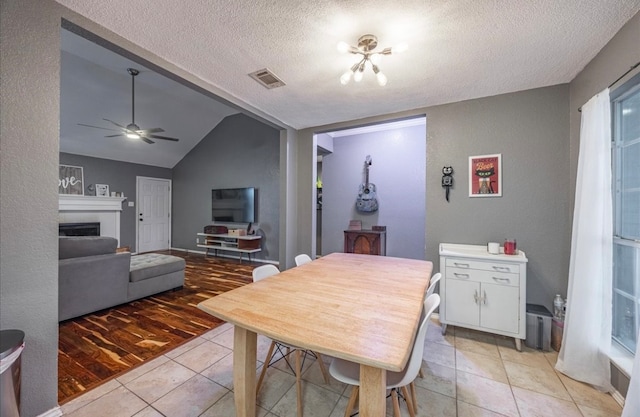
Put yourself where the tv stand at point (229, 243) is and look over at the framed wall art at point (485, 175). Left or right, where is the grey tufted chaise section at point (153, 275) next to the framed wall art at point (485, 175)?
right

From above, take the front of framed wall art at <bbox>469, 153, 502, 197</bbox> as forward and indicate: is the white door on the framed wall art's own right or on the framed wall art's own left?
on the framed wall art's own right

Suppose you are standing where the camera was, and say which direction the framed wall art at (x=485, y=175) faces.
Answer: facing the viewer

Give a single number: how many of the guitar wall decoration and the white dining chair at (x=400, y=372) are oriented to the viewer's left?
1

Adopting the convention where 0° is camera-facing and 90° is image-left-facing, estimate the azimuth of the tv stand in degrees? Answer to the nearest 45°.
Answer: approximately 45°

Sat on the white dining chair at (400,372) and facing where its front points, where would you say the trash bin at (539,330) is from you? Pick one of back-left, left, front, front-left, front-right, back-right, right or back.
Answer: back-right

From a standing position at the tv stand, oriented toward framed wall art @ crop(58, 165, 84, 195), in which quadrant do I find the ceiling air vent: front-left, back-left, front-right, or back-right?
back-left

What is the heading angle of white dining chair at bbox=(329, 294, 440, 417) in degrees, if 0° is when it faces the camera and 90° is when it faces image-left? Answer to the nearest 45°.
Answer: approximately 90°

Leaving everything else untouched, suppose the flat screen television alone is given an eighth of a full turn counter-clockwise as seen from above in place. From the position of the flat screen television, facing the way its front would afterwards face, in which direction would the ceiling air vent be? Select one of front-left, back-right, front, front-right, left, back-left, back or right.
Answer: front

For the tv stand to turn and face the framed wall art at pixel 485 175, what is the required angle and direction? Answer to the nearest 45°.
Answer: approximately 90° to its left

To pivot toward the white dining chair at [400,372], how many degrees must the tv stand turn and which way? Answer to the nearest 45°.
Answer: approximately 45° to its left

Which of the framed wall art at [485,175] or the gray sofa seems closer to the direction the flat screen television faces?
the gray sofa

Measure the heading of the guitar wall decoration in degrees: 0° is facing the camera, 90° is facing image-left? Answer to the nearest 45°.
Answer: approximately 0°

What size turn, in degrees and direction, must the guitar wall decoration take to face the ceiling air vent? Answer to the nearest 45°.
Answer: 0° — it already faces it

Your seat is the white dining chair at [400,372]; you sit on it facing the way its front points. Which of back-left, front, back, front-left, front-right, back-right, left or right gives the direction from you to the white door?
front-right

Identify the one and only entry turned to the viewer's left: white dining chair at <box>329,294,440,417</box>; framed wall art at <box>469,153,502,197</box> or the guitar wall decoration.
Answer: the white dining chair

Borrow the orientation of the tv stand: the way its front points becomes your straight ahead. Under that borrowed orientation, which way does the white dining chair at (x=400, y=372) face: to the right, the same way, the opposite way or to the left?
to the right

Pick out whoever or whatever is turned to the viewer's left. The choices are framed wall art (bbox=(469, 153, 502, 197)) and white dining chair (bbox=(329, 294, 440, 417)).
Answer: the white dining chair
